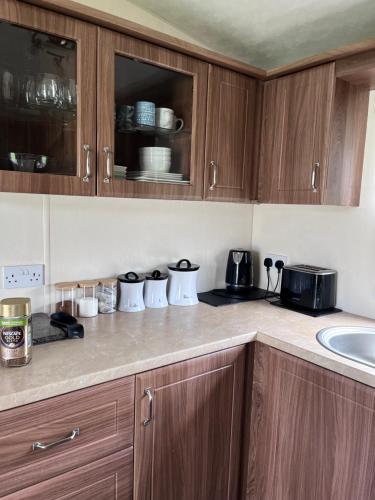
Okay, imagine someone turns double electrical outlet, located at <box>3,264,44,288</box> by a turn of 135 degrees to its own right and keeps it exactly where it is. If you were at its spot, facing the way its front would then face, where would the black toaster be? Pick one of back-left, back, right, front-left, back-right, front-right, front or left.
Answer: back-right

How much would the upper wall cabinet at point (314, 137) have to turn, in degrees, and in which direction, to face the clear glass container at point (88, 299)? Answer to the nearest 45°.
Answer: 0° — it already faces it

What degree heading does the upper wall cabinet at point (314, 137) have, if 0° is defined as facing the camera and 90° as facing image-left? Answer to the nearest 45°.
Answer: approximately 45°

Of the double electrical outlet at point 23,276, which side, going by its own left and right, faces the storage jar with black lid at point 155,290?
left

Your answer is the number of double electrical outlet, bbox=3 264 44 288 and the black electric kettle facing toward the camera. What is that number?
2

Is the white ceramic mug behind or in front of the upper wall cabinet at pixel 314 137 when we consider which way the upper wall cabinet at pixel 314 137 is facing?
in front

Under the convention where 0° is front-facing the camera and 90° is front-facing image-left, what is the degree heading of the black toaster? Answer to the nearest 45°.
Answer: approximately 45°

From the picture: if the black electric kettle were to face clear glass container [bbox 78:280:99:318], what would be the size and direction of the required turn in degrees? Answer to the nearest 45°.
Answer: approximately 45° to its right

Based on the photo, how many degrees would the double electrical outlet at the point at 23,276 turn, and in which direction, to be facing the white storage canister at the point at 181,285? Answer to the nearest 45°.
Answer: approximately 90° to its left

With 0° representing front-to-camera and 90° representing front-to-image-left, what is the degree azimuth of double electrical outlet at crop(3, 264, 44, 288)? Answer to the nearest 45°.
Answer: approximately 0°
